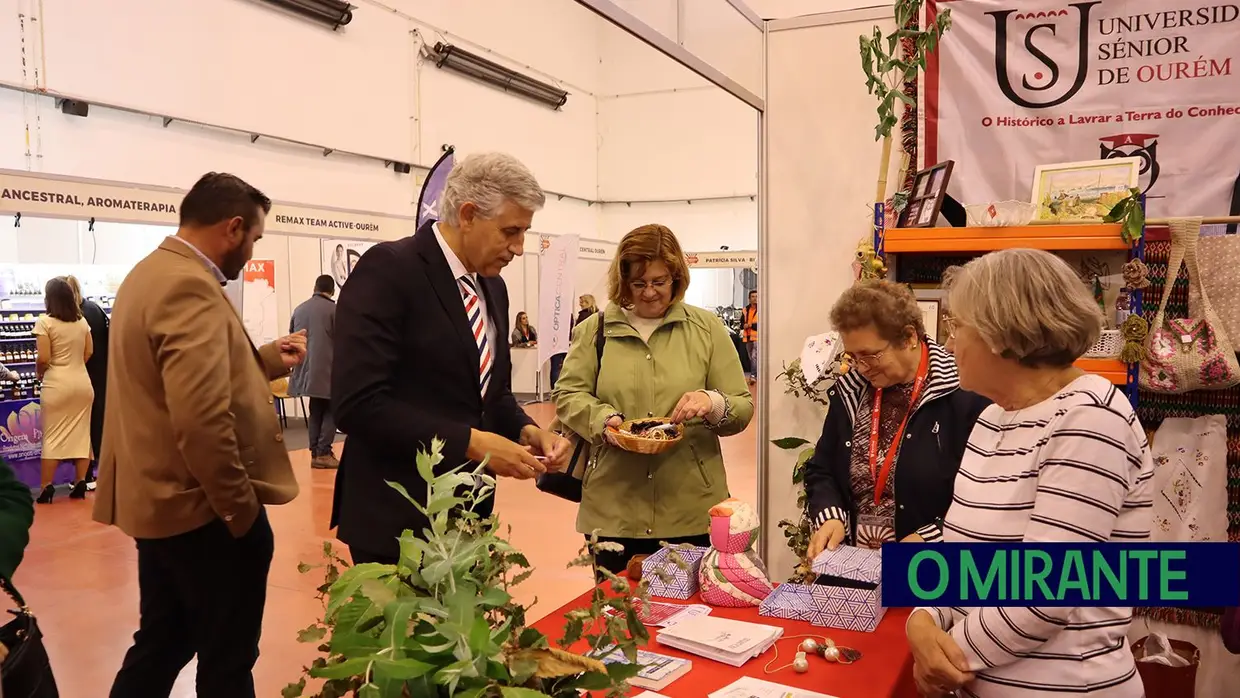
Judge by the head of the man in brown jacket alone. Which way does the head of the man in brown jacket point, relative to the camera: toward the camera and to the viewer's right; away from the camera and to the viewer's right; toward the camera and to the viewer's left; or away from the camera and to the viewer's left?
away from the camera and to the viewer's right

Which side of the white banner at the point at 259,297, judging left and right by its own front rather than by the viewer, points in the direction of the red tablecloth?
front

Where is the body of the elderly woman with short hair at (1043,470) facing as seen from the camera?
to the viewer's left

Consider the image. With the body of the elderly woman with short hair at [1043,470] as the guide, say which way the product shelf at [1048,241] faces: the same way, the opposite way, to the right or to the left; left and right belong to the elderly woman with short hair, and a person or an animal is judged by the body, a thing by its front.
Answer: to the left

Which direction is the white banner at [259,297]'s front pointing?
toward the camera

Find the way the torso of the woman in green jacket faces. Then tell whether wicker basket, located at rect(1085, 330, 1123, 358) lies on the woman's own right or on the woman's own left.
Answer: on the woman's own left

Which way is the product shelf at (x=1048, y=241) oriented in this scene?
toward the camera

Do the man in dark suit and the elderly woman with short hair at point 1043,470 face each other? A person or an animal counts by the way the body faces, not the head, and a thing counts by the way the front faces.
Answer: yes

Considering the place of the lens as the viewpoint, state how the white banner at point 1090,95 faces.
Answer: facing the viewer

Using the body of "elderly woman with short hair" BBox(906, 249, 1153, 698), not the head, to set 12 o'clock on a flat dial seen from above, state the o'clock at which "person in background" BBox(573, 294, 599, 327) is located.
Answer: The person in background is roughly at 2 o'clock from the elderly woman with short hair.

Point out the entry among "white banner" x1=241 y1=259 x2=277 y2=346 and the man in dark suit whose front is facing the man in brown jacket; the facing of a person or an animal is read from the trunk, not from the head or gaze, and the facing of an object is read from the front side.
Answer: the white banner

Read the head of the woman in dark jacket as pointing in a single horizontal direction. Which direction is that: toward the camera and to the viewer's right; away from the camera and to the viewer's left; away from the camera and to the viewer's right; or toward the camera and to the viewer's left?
toward the camera and to the viewer's left

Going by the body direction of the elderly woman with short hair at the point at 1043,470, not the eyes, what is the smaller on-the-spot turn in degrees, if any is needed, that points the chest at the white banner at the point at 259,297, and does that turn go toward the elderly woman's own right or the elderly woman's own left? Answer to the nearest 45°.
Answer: approximately 45° to the elderly woman's own right

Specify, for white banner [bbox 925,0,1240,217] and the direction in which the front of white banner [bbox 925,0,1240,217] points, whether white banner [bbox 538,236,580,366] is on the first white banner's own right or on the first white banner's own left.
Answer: on the first white banner's own right

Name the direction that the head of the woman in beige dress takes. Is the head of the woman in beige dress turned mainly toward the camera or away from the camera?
away from the camera
